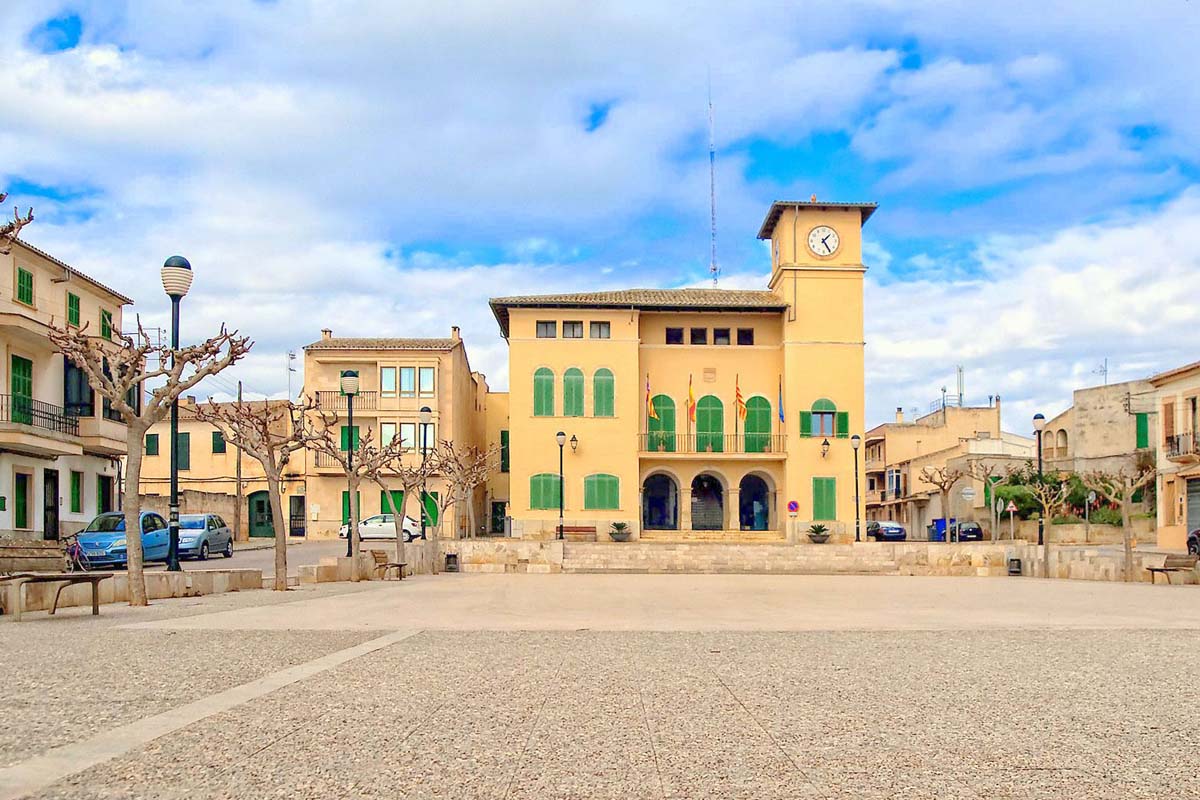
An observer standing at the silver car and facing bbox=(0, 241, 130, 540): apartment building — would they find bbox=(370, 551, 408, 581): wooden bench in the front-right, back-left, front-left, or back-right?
back-left

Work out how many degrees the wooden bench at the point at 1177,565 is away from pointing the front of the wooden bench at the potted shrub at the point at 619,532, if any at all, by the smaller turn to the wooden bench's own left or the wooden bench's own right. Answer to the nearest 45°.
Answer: approximately 90° to the wooden bench's own right

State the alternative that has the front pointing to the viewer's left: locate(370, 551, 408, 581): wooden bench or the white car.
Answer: the white car

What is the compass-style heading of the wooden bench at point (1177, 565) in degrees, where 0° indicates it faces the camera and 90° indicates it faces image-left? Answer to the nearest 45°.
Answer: approximately 45°

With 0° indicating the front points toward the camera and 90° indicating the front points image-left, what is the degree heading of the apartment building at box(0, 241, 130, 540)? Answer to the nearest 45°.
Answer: approximately 315°

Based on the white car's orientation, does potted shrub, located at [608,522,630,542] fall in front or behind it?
behind

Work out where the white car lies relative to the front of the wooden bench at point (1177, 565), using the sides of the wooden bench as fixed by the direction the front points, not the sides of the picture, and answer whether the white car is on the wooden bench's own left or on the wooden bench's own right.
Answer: on the wooden bench's own right

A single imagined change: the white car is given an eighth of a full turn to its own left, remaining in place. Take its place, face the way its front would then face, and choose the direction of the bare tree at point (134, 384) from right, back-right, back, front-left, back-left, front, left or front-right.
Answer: front-left

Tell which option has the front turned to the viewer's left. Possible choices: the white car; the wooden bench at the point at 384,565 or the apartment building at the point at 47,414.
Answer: the white car

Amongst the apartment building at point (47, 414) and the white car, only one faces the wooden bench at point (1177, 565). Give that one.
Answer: the apartment building

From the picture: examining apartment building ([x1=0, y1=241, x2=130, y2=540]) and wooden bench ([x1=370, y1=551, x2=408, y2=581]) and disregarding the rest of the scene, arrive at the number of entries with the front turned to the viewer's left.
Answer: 0

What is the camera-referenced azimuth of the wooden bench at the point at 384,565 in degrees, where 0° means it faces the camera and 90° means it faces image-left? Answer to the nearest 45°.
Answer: approximately 315°

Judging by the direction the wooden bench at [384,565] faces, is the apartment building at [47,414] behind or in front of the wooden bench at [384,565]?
behind

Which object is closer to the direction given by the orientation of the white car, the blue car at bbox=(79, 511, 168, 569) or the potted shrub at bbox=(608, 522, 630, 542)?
the blue car
